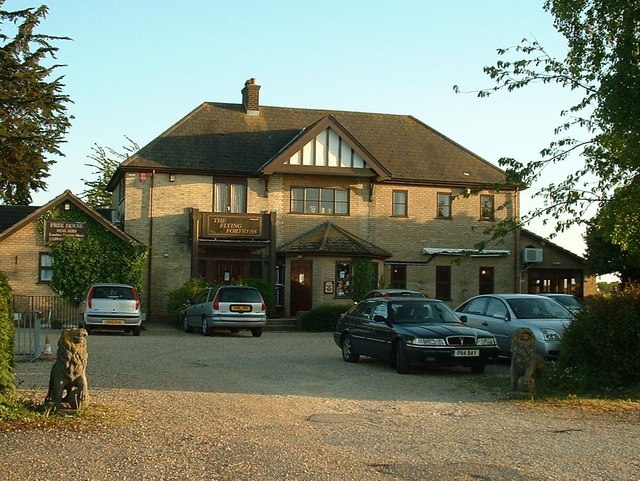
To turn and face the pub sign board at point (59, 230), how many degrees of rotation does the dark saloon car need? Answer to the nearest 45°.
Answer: approximately 180°

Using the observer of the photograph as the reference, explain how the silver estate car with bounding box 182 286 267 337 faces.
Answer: facing away from the viewer and to the left of the viewer

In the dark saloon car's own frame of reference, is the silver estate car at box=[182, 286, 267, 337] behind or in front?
behind

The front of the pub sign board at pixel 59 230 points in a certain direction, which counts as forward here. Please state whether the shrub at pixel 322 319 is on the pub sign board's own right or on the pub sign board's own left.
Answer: on the pub sign board's own left

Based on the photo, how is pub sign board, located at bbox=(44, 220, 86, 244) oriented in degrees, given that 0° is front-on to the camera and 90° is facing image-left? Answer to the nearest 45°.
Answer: approximately 0°

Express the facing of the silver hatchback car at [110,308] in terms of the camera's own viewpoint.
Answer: facing away from the viewer

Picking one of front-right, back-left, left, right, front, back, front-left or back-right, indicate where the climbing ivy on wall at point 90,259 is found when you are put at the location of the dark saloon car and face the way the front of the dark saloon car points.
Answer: back

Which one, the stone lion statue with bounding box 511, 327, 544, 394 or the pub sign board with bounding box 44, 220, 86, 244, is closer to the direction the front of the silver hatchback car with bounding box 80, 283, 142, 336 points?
the pub sign board

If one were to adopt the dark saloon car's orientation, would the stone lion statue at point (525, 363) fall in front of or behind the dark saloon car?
in front
